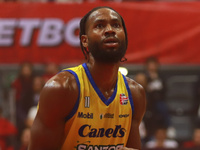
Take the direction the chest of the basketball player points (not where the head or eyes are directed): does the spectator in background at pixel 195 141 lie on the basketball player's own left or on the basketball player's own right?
on the basketball player's own left

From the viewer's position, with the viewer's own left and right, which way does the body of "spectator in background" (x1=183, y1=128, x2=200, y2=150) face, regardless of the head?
facing the viewer

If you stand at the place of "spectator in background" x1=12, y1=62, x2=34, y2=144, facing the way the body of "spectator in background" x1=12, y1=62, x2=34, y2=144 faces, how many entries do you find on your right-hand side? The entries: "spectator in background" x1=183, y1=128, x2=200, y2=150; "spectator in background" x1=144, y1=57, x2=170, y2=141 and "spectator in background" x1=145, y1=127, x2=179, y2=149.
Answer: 0

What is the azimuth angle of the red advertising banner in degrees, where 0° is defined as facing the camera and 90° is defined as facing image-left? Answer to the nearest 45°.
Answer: approximately 0°

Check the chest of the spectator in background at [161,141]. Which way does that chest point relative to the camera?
toward the camera

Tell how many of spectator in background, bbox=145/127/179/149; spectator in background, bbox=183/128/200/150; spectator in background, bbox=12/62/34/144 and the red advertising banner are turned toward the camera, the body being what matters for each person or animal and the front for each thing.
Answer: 4

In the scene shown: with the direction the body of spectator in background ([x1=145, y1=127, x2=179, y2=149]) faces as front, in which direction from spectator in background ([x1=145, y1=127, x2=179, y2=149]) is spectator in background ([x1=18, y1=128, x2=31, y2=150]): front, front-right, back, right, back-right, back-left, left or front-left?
right

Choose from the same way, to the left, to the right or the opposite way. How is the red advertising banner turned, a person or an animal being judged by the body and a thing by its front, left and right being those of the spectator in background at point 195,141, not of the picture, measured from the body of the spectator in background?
the same way

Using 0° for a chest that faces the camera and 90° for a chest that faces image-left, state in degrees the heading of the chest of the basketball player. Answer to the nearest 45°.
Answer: approximately 315°

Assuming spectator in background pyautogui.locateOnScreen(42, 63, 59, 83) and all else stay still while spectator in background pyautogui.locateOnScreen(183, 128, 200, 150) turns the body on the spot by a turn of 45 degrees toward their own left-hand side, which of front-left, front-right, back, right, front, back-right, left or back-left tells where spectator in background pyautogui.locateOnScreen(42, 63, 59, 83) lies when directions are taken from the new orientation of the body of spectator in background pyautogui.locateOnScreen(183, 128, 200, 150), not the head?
back-right

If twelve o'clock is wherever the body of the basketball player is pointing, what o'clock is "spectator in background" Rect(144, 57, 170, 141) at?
The spectator in background is roughly at 8 o'clock from the basketball player.

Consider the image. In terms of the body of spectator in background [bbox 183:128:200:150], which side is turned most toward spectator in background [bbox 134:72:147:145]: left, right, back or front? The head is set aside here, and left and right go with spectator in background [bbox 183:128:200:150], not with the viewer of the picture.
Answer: right

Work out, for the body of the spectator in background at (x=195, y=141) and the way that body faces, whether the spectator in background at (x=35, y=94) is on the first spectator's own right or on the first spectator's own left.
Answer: on the first spectator's own right

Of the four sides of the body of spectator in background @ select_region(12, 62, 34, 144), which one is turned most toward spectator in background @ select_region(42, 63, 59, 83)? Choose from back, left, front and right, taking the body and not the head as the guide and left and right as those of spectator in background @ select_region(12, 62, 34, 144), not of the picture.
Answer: left

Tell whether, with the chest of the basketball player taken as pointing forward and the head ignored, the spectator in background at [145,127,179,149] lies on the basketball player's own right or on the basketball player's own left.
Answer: on the basketball player's own left
